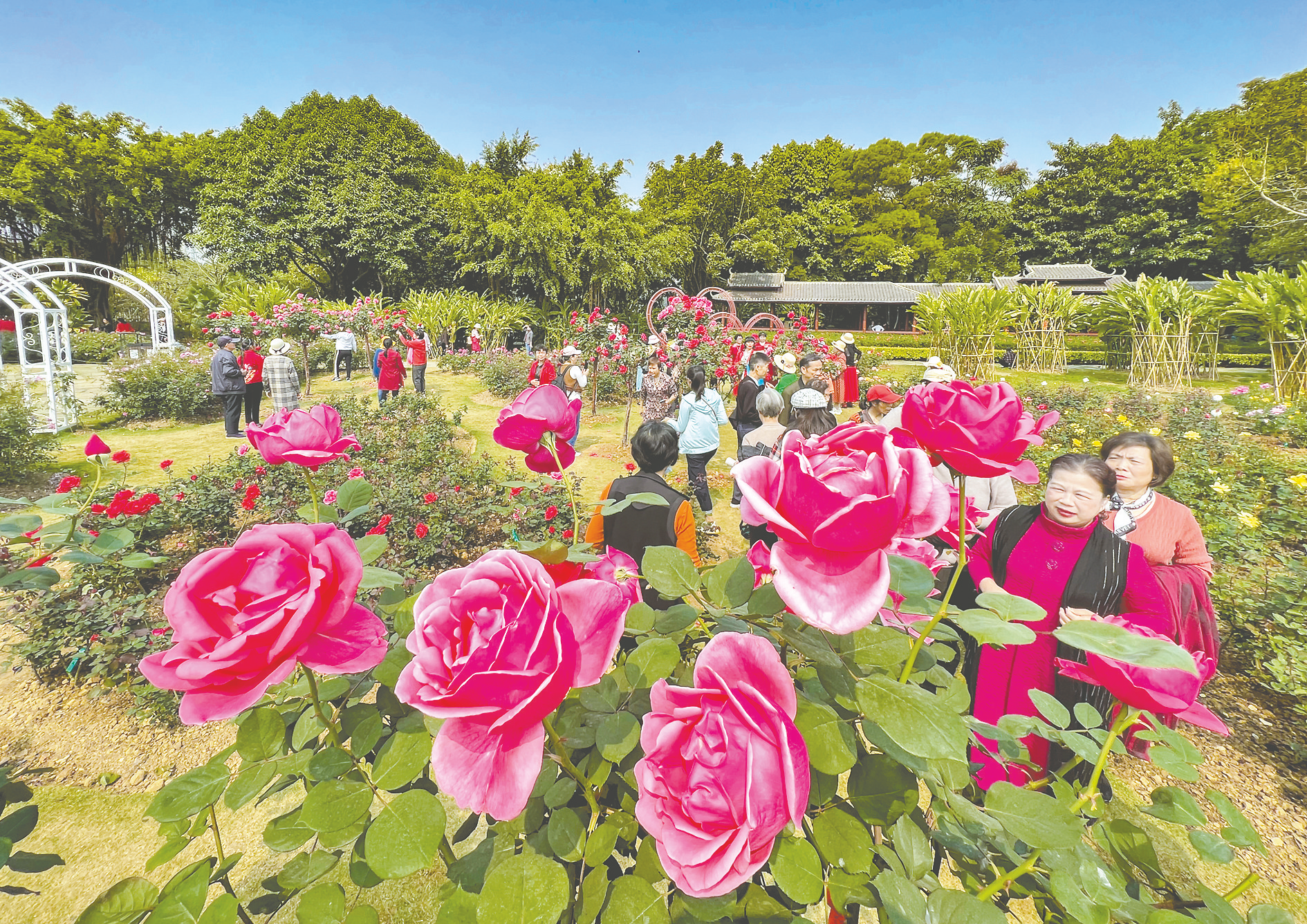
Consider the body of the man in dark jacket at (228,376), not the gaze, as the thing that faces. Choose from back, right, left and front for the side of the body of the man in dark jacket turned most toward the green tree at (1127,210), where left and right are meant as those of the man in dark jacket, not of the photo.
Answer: front

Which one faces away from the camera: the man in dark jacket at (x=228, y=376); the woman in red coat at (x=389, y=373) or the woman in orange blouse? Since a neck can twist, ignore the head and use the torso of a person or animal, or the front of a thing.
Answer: the woman in red coat

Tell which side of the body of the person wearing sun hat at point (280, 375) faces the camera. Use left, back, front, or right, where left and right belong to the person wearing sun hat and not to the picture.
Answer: back

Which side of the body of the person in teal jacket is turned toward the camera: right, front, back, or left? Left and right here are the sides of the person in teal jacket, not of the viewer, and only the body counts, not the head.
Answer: back

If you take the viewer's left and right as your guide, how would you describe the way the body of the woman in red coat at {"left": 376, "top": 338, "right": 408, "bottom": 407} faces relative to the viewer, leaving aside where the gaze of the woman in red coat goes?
facing away from the viewer

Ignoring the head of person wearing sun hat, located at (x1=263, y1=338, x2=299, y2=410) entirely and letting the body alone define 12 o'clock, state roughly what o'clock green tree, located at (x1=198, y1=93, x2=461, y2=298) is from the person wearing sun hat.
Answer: The green tree is roughly at 12 o'clock from the person wearing sun hat.

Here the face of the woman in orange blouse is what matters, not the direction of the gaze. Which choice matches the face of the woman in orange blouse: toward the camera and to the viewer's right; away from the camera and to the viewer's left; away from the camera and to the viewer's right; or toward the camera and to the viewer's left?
toward the camera and to the viewer's left

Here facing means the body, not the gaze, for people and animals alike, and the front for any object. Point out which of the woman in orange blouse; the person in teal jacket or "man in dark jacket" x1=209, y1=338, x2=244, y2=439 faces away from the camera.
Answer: the person in teal jacket

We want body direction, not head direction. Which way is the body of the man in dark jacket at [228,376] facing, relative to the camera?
to the viewer's right
